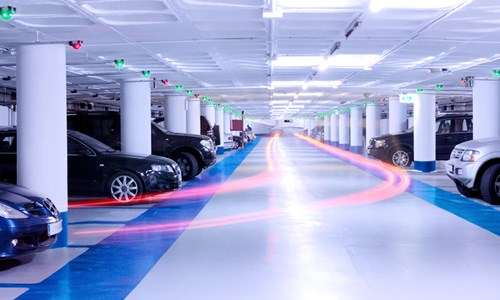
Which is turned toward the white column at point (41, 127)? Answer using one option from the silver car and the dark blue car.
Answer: the silver car

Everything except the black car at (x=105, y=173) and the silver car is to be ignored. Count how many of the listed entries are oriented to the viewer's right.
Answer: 1

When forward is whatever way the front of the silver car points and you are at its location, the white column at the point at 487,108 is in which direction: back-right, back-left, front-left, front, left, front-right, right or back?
back-right

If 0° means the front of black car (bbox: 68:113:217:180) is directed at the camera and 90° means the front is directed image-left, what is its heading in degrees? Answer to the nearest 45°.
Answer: approximately 315°

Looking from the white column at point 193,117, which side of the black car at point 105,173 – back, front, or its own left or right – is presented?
left

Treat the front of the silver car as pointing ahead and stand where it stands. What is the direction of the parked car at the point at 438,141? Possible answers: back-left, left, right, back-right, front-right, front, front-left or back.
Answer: back-right

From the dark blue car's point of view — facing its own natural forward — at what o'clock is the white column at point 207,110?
The white column is roughly at 8 o'clock from the dark blue car.

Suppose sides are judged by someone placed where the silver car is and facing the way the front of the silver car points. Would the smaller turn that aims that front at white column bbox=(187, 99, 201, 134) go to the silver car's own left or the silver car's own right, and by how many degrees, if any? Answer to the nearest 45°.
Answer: approximately 90° to the silver car's own right

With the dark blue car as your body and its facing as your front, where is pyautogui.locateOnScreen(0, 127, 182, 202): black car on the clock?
The black car is roughly at 8 o'clock from the dark blue car.

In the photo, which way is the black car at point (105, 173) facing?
to the viewer's right

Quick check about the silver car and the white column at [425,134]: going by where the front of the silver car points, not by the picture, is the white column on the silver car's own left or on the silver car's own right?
on the silver car's own right

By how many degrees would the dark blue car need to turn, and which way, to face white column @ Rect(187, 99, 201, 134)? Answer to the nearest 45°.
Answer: approximately 135° to its left

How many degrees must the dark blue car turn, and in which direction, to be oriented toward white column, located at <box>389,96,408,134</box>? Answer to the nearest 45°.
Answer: approximately 90° to its left
